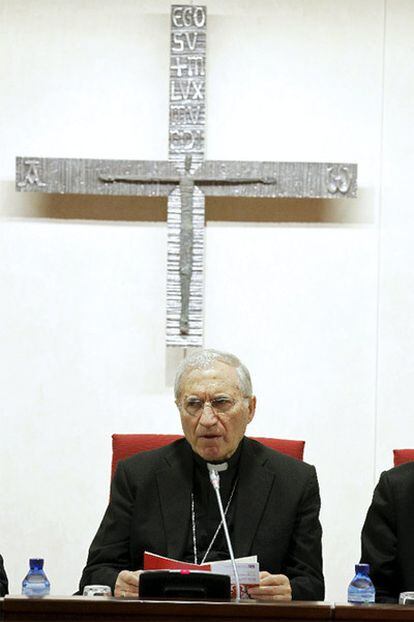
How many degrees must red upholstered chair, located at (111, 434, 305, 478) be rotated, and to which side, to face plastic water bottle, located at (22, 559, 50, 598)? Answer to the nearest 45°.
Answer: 0° — it already faces it

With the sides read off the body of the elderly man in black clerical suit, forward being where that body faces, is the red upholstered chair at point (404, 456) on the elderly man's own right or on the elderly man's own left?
on the elderly man's own left

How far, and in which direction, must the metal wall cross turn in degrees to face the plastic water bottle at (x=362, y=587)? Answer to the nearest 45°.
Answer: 0° — it already faces it

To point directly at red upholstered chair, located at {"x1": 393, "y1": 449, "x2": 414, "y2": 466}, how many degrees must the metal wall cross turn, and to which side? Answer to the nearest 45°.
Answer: approximately 45° to its left

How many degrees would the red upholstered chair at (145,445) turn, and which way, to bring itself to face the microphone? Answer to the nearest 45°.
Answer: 0° — it already faces it

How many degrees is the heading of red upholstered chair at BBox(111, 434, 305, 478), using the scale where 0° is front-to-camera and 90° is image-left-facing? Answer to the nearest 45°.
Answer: approximately 0°

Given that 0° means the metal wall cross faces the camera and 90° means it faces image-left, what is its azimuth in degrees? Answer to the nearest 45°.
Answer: approximately 0°

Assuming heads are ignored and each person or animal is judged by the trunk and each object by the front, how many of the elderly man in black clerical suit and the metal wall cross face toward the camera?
2
